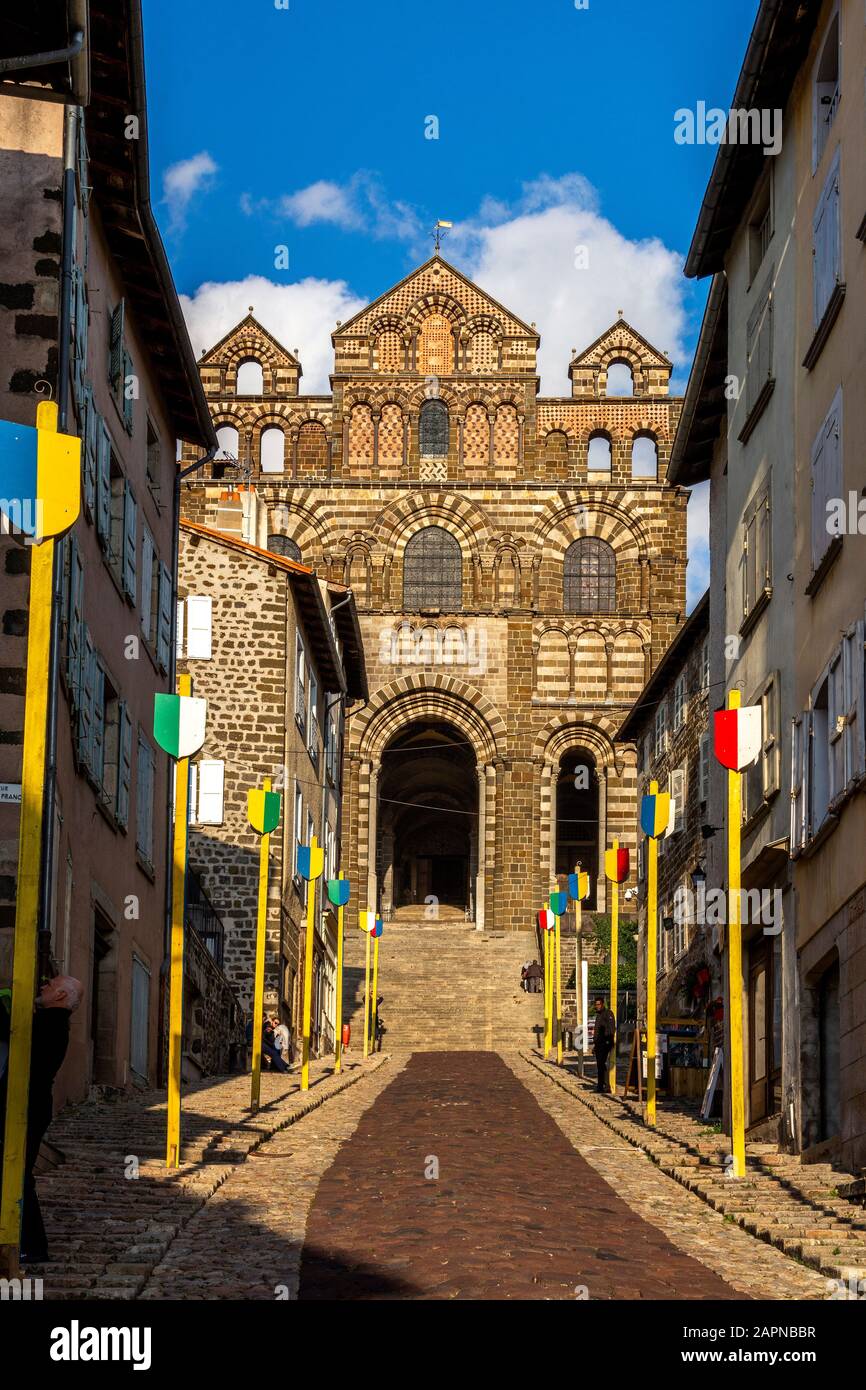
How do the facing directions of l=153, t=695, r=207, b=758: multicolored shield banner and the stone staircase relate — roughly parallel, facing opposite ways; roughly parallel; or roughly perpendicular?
roughly parallel

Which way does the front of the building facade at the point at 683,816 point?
to the viewer's left

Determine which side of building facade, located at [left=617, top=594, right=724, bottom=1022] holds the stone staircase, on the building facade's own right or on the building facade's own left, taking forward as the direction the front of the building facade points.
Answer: on the building facade's own right

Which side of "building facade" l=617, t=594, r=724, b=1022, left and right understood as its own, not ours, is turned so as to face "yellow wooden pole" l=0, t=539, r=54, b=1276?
left

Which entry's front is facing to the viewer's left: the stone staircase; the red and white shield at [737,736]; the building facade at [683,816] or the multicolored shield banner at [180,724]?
the building facade

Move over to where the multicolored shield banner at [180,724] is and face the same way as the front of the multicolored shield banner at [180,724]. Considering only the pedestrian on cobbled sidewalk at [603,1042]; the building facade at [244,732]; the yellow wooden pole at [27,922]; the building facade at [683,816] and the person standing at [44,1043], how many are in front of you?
2

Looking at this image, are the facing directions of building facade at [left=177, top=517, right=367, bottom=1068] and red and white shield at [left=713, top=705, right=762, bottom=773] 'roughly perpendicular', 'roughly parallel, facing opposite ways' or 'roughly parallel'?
roughly perpendicular

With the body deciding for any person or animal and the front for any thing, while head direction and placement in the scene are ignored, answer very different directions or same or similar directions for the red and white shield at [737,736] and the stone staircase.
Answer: same or similar directions

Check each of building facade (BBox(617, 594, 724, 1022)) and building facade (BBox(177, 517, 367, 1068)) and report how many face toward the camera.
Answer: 0

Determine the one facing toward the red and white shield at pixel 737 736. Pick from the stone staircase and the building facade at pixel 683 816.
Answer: the stone staircase

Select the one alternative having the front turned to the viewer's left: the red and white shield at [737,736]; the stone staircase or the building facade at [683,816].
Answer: the building facade

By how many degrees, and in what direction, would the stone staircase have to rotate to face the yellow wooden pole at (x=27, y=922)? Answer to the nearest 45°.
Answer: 0° — it already faces it

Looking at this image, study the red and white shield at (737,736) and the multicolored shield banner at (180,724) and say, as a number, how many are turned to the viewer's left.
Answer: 0

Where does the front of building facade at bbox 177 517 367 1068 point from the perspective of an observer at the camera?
facing to the right of the viewer

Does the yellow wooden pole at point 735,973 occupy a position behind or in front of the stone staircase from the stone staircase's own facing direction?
in front

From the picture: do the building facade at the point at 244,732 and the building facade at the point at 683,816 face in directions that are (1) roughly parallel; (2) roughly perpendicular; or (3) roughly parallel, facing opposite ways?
roughly parallel, facing opposite ways

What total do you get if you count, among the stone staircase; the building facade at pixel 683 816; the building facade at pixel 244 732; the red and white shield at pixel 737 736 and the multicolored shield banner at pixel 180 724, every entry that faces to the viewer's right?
1

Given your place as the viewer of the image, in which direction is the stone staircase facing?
facing the viewer
